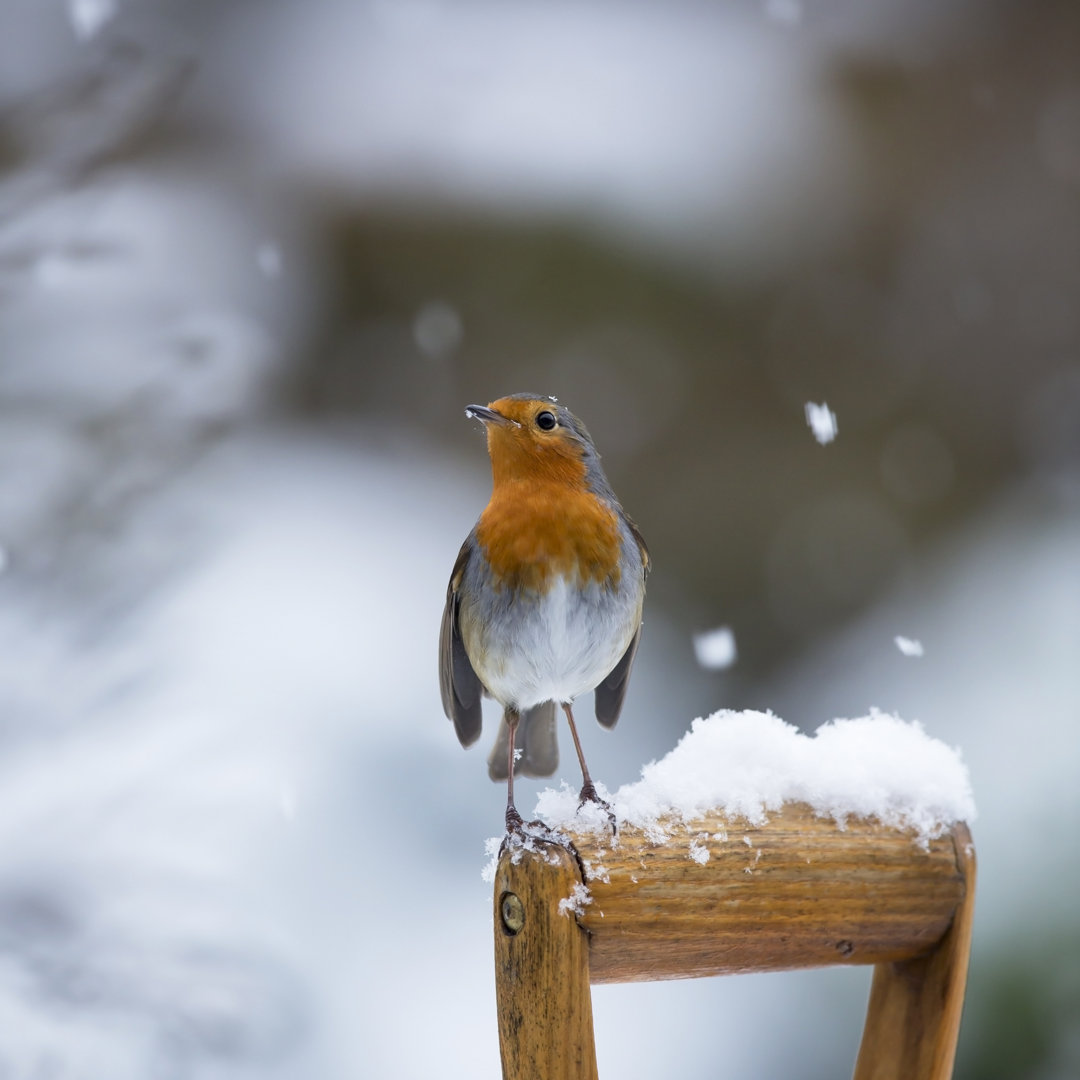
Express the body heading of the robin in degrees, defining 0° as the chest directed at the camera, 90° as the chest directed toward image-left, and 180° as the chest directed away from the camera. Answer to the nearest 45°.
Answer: approximately 0°
